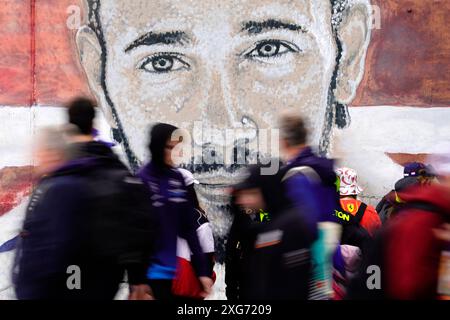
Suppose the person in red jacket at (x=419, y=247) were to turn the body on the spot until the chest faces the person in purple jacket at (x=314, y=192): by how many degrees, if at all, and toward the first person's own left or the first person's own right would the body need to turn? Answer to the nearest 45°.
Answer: approximately 135° to the first person's own left

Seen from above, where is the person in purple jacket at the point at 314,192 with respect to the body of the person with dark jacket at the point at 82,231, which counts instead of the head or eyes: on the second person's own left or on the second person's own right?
on the second person's own right

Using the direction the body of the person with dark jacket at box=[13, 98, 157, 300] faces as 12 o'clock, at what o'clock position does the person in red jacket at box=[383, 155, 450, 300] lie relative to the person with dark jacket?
The person in red jacket is roughly at 4 o'clock from the person with dark jacket.

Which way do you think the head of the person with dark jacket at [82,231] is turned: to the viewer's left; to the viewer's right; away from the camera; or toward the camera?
away from the camera

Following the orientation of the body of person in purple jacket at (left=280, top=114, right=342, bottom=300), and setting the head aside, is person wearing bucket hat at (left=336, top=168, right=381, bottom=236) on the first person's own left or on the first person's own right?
on the first person's own right

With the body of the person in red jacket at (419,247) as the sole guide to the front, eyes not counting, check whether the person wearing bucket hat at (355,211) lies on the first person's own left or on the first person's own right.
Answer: on the first person's own left

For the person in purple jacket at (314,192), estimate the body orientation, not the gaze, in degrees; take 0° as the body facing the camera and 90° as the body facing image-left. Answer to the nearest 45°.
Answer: approximately 135°

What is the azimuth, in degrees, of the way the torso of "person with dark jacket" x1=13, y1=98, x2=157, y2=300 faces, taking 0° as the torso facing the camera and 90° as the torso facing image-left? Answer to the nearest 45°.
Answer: approximately 180°
